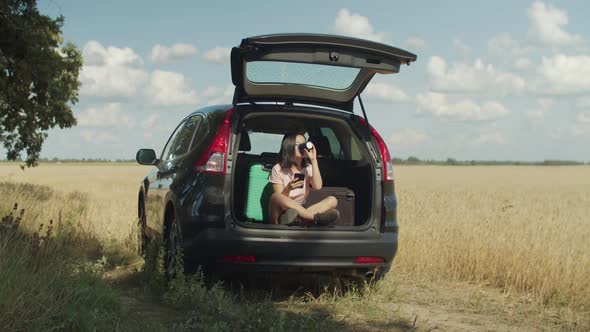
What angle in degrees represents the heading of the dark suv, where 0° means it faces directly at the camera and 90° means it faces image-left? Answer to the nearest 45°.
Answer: approximately 135°

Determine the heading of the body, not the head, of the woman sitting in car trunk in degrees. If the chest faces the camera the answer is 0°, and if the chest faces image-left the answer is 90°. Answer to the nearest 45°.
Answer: approximately 315°
